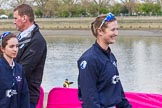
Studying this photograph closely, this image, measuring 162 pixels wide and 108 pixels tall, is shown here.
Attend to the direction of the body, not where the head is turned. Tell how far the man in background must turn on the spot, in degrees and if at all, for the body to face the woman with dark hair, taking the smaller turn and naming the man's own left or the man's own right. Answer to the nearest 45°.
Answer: approximately 45° to the man's own left

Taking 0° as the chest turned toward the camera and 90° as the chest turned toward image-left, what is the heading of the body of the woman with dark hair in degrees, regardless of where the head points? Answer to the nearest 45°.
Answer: approximately 315°
